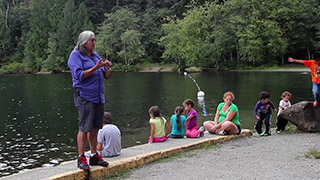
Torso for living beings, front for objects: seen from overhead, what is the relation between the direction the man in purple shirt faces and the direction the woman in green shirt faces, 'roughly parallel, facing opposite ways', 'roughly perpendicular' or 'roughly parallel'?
roughly perpendicular

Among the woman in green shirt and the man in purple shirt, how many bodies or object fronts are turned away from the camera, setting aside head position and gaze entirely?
0

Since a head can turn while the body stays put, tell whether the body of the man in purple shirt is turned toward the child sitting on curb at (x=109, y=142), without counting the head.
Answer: no

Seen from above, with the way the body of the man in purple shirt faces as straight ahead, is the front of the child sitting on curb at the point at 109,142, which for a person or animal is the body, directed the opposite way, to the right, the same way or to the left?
the opposite way

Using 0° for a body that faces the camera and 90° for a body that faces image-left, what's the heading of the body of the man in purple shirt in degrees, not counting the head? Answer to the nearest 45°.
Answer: approximately 315°

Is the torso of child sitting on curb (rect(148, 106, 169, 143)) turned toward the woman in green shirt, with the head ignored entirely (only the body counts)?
no

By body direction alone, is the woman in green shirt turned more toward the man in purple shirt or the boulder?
the man in purple shirt

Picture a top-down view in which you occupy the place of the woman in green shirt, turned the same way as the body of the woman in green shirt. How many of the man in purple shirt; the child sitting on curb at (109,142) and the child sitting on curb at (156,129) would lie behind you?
0

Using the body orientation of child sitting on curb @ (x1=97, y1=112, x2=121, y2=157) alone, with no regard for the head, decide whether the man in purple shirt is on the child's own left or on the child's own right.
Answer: on the child's own left

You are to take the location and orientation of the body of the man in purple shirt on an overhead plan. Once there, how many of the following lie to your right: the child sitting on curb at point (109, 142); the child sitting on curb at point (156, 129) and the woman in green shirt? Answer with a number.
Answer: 0

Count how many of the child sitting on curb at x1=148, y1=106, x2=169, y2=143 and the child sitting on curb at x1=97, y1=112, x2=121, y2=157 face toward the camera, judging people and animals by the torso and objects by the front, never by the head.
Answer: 0

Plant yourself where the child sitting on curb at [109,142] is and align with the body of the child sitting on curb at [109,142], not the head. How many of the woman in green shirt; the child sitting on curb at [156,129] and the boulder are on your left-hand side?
0

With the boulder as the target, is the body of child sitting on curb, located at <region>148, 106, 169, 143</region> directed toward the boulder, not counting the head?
no

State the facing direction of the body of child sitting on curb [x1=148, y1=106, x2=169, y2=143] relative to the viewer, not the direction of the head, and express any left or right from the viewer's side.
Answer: facing away from the viewer and to the left of the viewer

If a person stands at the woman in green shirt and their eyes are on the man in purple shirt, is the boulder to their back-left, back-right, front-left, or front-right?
back-left

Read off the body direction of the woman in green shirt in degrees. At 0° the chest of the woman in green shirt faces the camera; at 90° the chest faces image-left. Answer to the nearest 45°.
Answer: approximately 45°

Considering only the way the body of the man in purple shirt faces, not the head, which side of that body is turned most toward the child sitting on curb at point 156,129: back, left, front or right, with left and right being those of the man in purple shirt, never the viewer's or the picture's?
left

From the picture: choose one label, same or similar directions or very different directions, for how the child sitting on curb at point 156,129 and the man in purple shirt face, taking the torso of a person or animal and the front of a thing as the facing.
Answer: very different directions
